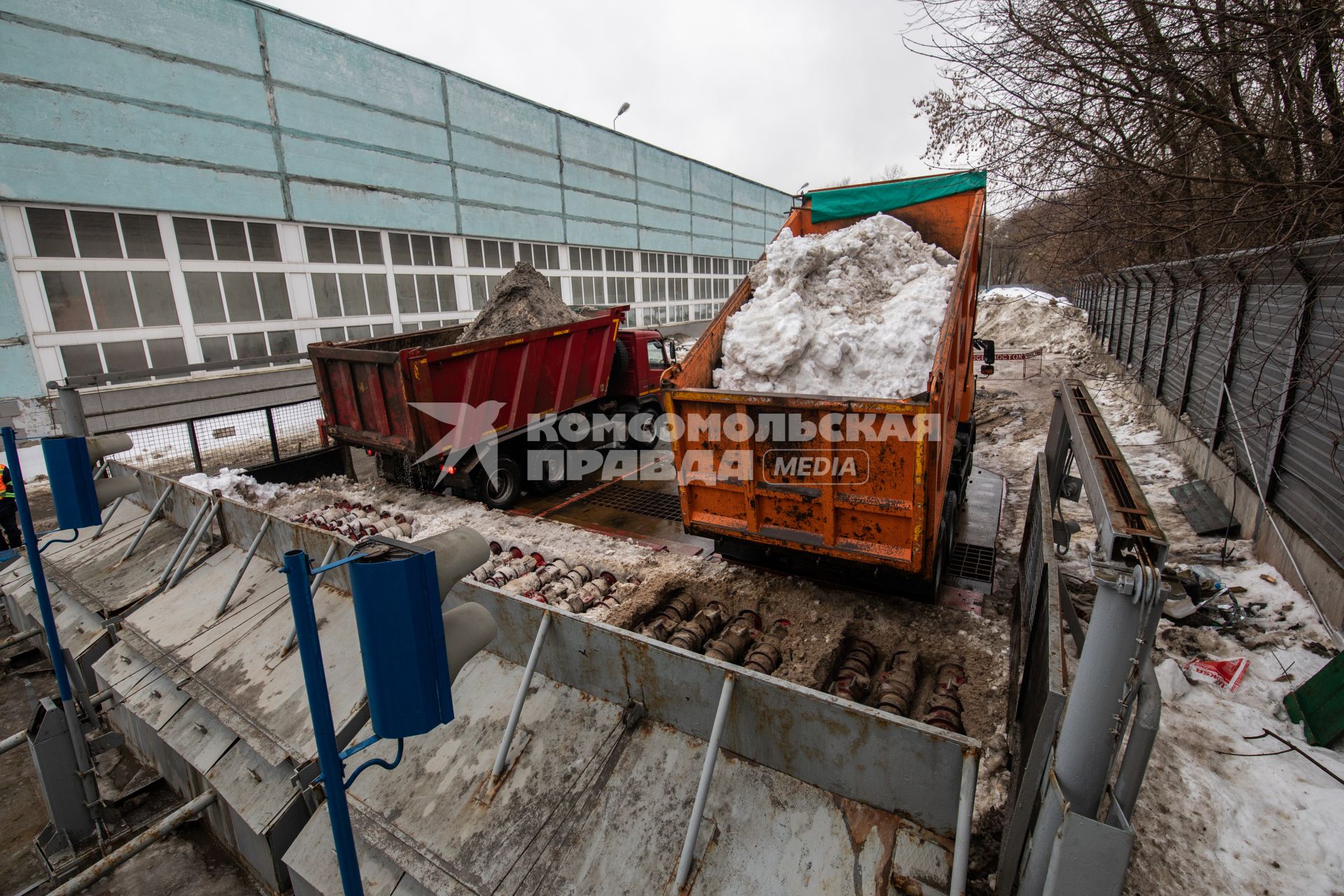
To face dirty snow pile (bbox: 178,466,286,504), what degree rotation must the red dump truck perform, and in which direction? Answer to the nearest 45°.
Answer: approximately 135° to its left

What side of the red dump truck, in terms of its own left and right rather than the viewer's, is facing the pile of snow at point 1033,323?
front

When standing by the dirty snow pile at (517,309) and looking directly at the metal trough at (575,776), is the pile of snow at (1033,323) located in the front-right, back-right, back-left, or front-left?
back-left

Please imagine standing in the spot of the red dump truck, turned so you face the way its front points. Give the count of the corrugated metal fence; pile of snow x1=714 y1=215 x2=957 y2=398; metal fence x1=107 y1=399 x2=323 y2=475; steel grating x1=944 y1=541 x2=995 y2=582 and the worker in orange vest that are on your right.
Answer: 3

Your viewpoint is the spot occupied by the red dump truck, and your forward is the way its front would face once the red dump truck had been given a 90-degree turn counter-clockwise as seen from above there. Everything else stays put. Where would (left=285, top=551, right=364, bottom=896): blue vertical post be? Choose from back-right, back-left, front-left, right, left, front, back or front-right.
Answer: back-left

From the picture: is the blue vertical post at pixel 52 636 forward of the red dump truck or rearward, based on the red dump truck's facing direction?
rearward

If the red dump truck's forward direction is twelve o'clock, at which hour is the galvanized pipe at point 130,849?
The galvanized pipe is roughly at 5 o'clock from the red dump truck.

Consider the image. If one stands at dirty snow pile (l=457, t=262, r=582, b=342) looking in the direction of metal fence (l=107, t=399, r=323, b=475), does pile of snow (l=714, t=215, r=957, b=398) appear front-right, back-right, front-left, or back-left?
back-left

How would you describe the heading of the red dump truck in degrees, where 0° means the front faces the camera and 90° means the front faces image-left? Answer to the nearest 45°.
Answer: approximately 225°

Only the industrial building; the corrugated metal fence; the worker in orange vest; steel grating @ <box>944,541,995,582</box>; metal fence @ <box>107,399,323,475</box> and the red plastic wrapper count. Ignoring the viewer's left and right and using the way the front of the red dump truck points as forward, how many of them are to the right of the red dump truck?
3

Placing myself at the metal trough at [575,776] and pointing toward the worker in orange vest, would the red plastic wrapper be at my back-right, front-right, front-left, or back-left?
back-right

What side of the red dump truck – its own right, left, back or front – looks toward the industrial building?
left

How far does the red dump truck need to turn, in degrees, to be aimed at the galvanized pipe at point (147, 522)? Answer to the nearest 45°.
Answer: approximately 180°

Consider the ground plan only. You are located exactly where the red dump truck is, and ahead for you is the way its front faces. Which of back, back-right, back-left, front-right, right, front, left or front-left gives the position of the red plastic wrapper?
right
